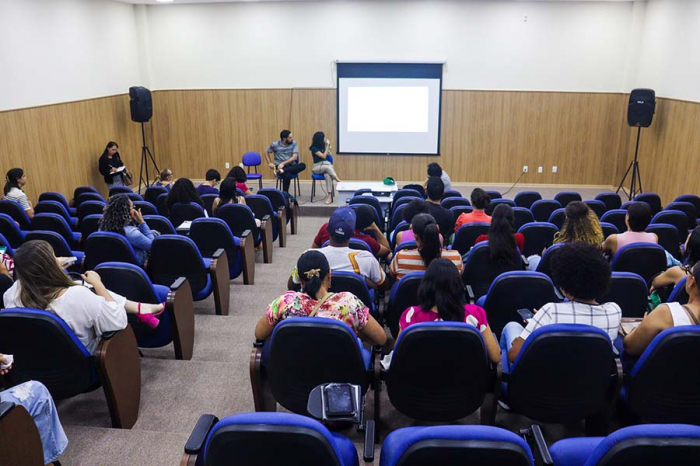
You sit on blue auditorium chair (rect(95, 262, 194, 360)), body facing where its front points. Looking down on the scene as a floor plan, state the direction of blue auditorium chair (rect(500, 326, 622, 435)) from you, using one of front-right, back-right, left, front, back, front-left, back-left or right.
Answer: right

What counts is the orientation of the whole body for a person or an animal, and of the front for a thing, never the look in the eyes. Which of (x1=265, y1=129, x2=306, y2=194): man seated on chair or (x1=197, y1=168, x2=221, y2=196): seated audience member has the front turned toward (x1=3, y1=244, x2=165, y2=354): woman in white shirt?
the man seated on chair

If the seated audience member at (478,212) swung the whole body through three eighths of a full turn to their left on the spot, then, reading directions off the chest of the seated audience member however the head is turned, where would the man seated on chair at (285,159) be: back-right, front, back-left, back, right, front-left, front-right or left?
right

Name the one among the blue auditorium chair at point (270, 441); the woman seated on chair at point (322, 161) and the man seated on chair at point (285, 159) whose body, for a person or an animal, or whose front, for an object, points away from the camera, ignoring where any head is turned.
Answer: the blue auditorium chair

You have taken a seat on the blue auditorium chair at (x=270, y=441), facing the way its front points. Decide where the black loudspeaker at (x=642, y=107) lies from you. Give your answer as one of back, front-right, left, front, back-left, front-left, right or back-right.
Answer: front-right

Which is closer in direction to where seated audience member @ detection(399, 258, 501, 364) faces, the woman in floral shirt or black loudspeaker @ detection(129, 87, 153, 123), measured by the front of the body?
the black loudspeaker

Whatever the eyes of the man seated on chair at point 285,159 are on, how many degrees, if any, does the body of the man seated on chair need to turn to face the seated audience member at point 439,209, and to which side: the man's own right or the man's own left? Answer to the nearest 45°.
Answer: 0° — they already face them

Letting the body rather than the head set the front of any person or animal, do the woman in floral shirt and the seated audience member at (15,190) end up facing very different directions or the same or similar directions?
same or similar directions

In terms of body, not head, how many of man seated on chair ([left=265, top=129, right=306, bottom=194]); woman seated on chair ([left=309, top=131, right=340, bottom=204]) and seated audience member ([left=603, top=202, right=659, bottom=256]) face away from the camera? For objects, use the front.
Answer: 1

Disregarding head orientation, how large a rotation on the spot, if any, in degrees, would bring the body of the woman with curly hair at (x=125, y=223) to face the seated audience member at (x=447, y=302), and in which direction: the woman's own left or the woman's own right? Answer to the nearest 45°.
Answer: approximately 90° to the woman's own right

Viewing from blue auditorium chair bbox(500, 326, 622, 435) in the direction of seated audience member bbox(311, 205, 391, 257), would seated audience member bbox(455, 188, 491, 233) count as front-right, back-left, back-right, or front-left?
front-right

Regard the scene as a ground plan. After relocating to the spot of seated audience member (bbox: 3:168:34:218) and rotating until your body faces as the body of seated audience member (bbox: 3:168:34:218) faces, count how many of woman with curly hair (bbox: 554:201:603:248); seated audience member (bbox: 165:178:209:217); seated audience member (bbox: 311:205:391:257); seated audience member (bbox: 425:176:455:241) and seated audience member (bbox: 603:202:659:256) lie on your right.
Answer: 5

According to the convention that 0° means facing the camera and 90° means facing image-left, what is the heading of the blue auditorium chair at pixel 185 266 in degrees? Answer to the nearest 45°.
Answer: approximately 225°

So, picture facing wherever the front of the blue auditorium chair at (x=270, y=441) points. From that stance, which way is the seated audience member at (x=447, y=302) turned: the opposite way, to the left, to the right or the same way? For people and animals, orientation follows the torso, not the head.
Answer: the same way

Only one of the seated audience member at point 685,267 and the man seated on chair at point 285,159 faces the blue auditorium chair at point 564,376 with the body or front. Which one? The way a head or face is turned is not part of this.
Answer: the man seated on chair

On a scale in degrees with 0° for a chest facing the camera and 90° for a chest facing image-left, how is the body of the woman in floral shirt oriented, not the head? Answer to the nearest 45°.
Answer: approximately 180°

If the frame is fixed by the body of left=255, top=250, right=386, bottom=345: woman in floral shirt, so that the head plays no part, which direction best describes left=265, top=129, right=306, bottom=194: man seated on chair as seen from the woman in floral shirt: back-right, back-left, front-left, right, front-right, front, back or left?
front

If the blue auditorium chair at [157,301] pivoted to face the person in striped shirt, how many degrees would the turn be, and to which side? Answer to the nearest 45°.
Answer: approximately 45° to its right

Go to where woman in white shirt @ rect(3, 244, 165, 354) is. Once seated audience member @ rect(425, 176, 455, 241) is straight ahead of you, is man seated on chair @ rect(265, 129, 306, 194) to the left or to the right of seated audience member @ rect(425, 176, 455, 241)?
left

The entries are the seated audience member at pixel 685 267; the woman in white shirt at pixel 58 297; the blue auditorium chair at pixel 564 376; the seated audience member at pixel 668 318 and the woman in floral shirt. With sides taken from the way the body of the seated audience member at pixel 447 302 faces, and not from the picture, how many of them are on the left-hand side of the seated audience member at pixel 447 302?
2

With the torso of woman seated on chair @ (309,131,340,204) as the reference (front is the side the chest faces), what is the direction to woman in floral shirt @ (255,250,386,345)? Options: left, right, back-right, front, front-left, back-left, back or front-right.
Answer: front-right

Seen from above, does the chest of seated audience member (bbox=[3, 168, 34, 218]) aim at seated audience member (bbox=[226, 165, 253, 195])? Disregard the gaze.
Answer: no

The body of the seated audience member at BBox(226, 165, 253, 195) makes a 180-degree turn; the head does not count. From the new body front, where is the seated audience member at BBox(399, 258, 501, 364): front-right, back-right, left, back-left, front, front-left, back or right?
front-left

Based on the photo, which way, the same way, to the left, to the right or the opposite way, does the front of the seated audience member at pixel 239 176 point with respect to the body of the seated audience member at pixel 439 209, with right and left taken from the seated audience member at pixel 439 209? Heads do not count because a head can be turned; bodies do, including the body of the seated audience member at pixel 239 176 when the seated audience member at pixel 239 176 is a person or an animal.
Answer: the same way

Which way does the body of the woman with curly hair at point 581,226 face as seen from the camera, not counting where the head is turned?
away from the camera
